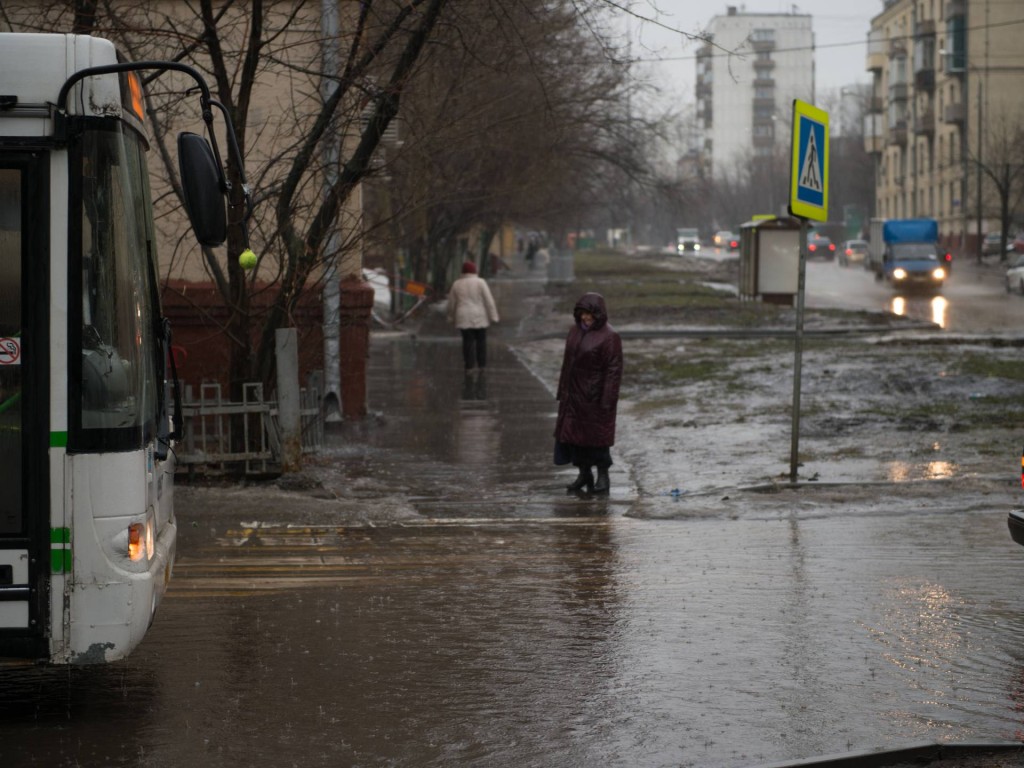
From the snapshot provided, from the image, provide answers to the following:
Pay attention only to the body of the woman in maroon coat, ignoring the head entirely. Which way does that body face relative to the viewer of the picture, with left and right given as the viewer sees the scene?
facing the viewer and to the left of the viewer

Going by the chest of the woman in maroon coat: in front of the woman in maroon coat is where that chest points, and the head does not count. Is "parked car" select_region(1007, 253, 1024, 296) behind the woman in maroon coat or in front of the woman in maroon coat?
behind

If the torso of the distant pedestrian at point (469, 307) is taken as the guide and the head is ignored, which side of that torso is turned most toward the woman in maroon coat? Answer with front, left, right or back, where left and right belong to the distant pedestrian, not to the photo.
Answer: back

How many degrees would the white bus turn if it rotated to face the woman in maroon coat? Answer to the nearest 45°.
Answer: approximately 45° to its left

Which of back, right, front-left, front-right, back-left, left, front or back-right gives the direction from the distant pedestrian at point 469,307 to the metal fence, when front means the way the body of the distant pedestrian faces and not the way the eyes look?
back

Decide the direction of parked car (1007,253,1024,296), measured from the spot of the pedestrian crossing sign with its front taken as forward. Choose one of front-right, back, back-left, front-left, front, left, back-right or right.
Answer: back-left

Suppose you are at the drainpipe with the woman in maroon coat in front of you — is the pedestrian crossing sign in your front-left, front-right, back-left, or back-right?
front-left

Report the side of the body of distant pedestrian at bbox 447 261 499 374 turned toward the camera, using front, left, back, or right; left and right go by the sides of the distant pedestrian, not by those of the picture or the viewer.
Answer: back

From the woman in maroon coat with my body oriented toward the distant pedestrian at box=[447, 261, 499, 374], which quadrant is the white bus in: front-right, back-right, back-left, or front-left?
back-left

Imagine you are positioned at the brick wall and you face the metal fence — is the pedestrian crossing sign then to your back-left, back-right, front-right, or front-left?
front-left

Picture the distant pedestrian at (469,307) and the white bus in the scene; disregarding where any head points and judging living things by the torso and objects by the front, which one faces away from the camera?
the distant pedestrian

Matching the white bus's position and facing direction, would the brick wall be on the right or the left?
on its left
